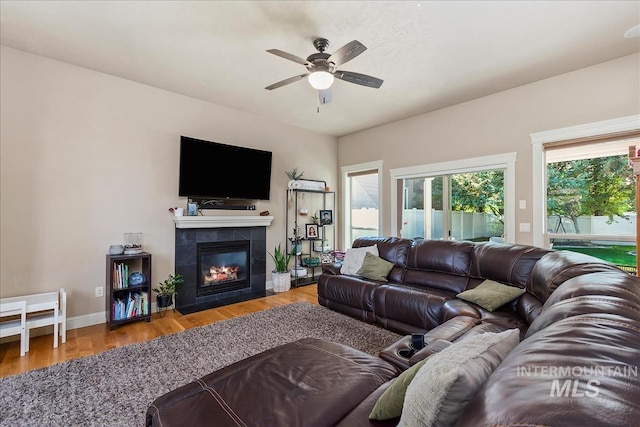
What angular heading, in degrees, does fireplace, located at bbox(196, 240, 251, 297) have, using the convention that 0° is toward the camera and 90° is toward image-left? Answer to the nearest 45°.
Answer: approximately 315°

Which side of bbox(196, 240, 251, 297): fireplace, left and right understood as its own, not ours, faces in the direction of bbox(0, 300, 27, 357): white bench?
right

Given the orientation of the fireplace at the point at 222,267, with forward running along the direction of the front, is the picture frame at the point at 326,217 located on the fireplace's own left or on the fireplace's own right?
on the fireplace's own left

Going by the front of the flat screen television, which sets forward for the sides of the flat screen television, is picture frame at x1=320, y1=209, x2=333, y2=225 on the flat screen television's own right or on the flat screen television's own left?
on the flat screen television's own left

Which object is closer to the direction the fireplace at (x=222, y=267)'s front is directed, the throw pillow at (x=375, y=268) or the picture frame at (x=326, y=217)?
the throw pillow

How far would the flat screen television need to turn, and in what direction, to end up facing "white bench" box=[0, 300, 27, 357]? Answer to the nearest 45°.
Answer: approximately 90° to its right

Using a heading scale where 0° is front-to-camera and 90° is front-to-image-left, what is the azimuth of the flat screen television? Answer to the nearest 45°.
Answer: approximately 315°
